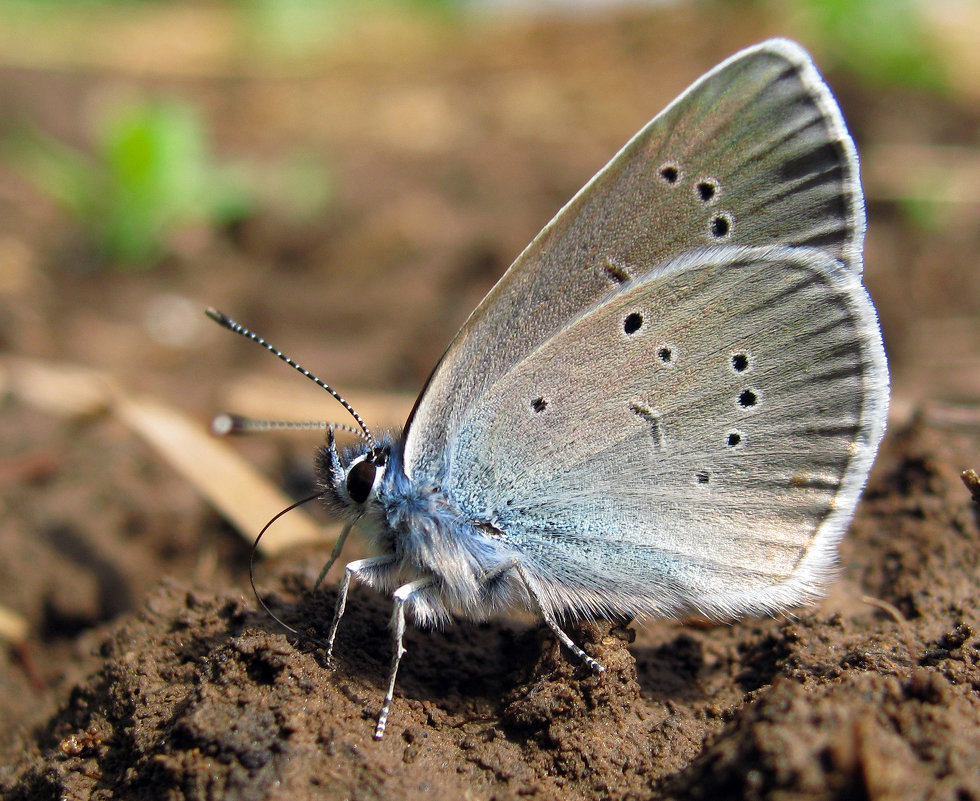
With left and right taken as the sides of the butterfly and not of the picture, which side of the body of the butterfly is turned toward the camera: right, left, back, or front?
left

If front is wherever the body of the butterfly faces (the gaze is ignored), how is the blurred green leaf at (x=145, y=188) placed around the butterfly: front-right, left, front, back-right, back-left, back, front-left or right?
front-right

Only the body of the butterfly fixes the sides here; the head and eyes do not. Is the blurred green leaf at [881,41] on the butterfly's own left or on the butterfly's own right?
on the butterfly's own right
